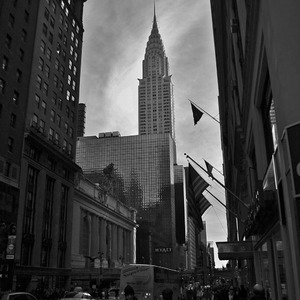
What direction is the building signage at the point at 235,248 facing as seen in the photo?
toward the camera

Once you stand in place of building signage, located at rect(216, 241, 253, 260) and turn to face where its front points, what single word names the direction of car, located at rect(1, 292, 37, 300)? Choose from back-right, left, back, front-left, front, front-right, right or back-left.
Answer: front-right

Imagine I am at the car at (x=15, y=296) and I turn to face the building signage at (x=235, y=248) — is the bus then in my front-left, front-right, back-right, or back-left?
front-left
